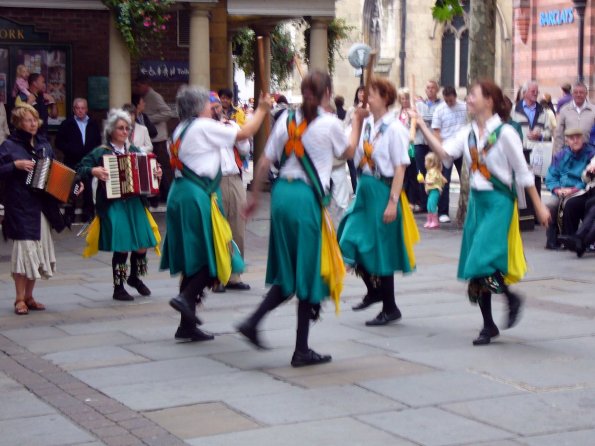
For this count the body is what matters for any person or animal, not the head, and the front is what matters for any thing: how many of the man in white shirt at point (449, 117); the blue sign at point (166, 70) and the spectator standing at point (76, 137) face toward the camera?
3

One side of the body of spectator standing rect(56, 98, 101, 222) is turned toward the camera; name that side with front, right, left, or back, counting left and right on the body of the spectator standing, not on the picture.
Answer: front

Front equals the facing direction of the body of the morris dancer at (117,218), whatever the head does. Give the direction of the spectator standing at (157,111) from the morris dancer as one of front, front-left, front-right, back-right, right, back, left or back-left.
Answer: back-left

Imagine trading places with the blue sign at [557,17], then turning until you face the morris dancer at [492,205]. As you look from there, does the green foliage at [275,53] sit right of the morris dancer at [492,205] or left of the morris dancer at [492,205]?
right

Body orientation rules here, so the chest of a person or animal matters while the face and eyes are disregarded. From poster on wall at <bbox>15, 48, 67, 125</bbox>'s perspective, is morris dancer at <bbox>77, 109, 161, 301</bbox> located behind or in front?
in front

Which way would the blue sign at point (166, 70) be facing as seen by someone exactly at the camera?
facing the viewer

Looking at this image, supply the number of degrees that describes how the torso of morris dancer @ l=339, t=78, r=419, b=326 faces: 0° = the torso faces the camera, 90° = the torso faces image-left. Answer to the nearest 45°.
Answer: approximately 45°

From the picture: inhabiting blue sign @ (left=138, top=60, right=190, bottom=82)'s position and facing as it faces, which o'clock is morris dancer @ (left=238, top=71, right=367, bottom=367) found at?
The morris dancer is roughly at 12 o'clock from the blue sign.

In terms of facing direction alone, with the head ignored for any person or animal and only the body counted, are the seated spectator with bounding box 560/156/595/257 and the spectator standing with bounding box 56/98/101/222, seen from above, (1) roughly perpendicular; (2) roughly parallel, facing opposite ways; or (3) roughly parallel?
roughly perpendicular

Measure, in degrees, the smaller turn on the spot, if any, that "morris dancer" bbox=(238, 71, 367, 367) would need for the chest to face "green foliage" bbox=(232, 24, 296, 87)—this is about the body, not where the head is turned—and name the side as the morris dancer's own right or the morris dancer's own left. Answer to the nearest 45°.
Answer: approximately 45° to the morris dancer's own left

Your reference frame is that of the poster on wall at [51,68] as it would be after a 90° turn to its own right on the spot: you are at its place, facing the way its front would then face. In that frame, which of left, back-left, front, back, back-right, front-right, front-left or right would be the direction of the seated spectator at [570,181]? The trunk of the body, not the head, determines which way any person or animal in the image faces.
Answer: back-left

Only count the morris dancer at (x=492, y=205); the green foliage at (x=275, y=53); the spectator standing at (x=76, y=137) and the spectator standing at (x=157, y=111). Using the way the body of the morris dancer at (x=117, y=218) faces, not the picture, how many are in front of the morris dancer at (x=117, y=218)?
1

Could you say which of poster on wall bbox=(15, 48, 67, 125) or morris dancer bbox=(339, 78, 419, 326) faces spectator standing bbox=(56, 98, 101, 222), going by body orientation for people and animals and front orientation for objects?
the poster on wall

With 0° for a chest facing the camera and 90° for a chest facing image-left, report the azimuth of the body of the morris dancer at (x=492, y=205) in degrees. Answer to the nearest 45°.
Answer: approximately 45°

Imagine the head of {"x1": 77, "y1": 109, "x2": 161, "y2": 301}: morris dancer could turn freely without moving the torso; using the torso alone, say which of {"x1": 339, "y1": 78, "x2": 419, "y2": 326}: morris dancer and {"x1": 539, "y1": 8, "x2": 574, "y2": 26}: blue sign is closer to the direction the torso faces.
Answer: the morris dancer

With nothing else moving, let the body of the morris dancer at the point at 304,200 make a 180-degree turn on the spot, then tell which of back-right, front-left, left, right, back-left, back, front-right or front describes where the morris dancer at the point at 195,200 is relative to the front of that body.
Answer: right

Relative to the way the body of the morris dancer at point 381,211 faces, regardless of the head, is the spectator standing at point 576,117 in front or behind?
behind

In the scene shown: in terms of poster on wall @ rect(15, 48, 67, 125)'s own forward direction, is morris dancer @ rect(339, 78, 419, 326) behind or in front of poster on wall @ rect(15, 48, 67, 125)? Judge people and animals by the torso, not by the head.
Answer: in front
